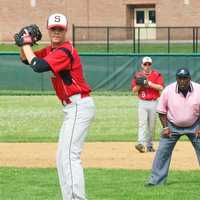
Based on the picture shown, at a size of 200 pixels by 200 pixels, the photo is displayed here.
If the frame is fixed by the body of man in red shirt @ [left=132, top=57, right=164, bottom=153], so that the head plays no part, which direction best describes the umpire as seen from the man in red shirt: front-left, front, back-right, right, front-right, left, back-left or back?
front

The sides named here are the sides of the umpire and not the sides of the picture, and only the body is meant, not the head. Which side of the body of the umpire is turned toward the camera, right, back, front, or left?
front

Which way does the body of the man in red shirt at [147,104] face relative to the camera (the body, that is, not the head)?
toward the camera

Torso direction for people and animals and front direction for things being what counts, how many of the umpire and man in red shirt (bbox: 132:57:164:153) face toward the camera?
2

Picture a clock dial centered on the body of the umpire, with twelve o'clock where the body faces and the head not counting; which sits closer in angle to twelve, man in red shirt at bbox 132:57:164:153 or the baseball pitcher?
the baseball pitcher

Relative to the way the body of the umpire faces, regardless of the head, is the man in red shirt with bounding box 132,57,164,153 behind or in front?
behind

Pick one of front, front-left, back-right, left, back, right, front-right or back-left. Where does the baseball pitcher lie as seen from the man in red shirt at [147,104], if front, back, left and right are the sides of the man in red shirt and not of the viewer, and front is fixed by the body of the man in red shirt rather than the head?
front

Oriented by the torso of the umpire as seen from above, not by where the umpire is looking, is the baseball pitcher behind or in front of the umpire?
in front

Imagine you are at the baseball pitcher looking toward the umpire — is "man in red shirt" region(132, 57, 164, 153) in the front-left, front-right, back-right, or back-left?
front-left
